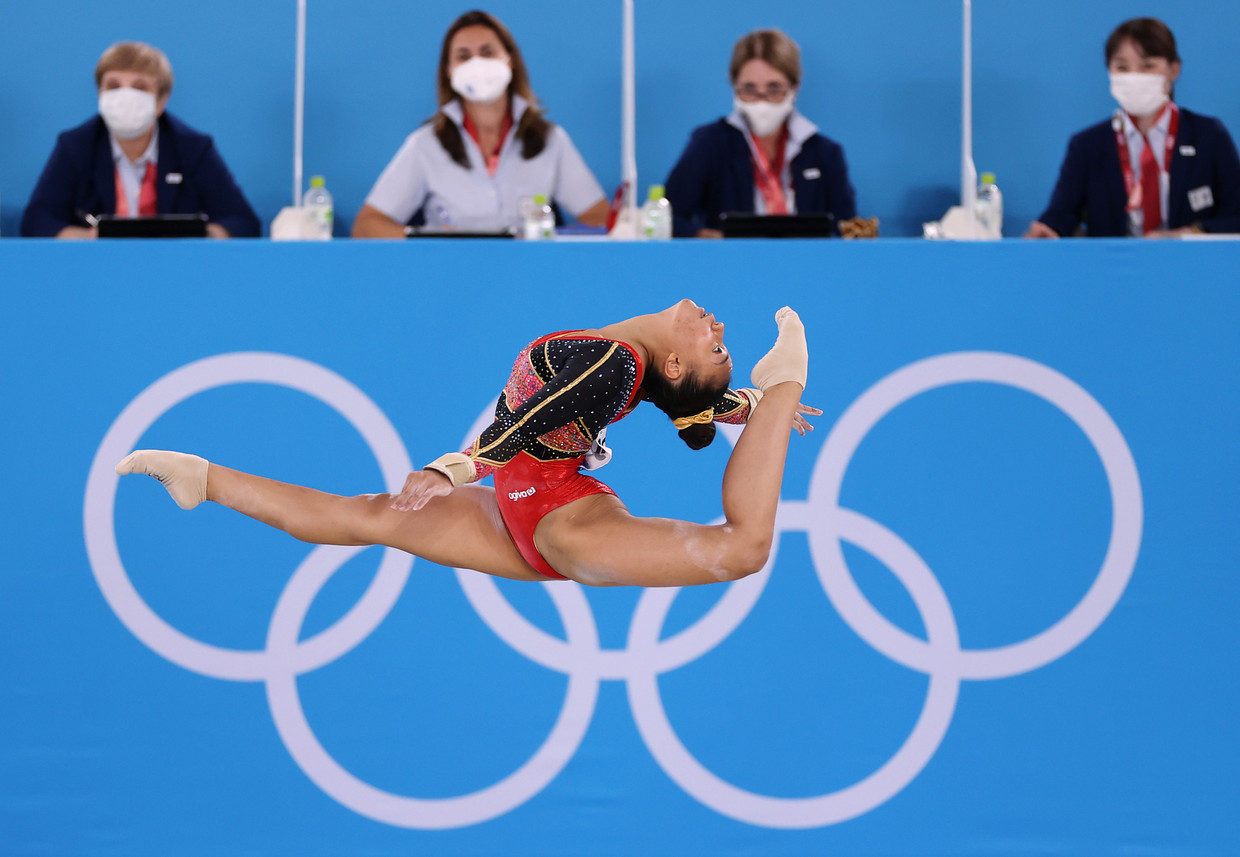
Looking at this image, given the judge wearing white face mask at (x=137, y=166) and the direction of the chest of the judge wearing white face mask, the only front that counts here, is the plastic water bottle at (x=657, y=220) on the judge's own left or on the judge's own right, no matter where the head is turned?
on the judge's own left

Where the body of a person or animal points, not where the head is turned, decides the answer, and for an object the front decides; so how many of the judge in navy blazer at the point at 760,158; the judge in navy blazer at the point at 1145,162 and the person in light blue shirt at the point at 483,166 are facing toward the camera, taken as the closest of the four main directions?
3

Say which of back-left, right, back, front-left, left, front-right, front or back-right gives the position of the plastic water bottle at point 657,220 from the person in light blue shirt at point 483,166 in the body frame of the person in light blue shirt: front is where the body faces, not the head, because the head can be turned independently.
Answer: front-left

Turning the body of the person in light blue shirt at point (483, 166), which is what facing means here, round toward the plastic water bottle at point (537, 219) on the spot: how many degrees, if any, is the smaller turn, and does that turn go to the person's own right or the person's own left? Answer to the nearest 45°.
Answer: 0° — they already face it

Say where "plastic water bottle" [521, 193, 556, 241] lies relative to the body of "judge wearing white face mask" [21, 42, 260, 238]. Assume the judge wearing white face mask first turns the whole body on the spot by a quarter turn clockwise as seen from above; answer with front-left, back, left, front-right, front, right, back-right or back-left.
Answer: back-left

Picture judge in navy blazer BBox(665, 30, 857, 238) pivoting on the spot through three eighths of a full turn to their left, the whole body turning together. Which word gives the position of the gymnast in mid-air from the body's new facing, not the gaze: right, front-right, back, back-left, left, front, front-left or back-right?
back-right

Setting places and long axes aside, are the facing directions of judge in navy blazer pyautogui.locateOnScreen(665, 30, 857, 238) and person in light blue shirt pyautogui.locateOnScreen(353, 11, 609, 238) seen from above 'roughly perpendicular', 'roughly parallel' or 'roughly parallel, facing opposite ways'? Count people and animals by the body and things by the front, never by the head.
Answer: roughly parallel

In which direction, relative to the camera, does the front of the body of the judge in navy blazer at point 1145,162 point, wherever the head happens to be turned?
toward the camera

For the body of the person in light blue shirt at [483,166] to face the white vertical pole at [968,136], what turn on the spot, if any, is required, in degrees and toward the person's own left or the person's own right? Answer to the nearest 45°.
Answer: approximately 90° to the person's own left

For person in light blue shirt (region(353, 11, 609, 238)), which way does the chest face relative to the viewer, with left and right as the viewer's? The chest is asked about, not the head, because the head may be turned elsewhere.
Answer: facing the viewer

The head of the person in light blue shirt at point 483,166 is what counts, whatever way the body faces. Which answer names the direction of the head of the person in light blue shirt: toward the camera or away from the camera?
toward the camera
